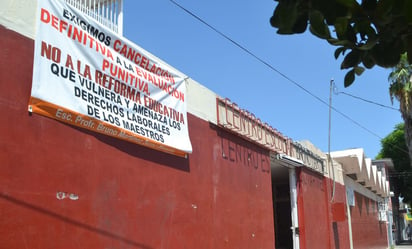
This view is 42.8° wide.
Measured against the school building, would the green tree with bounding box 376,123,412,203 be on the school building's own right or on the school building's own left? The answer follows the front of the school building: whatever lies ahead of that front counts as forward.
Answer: on the school building's own left

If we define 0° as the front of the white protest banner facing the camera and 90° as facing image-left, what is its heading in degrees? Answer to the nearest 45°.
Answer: approximately 315°

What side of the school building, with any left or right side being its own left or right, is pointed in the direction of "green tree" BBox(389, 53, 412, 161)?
left

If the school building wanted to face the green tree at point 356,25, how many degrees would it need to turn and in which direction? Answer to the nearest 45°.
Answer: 0° — it already faces it

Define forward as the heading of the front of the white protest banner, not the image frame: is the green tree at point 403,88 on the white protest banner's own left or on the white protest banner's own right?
on the white protest banner's own left

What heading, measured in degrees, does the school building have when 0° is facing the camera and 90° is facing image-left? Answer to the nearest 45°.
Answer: approximately 315°
